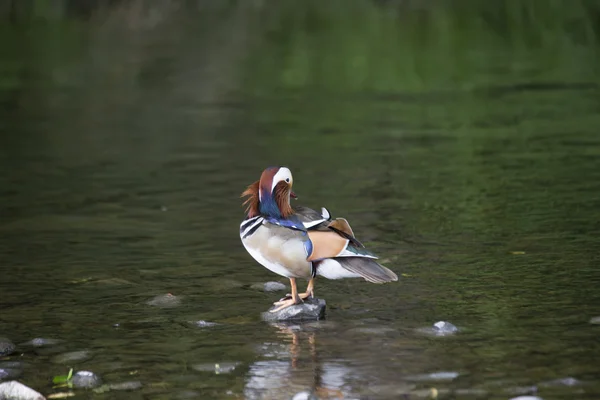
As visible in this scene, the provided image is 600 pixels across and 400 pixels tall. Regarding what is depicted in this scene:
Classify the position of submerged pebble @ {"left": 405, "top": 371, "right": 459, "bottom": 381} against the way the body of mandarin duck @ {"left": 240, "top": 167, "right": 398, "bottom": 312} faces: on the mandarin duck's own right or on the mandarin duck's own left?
on the mandarin duck's own left

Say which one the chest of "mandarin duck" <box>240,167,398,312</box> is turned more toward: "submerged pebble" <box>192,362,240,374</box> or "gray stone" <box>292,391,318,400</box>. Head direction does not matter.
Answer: the submerged pebble

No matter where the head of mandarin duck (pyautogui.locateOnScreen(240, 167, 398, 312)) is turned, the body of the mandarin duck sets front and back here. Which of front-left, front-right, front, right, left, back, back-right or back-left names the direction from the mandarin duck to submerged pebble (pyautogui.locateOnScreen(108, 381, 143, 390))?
front-left

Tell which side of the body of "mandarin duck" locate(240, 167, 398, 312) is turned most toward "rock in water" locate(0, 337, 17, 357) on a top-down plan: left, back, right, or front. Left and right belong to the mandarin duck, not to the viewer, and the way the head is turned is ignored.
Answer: front

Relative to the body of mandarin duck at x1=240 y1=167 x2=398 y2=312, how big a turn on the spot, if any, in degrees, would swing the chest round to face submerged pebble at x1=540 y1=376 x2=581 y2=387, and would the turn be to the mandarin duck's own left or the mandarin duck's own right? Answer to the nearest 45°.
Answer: approximately 135° to the mandarin duck's own left

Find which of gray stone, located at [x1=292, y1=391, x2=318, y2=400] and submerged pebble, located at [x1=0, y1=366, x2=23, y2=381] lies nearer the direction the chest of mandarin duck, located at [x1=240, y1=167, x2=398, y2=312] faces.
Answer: the submerged pebble

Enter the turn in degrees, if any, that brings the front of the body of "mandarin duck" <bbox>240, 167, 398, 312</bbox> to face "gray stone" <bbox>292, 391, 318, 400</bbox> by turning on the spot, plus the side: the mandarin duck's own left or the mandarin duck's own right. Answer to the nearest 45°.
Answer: approximately 90° to the mandarin duck's own left

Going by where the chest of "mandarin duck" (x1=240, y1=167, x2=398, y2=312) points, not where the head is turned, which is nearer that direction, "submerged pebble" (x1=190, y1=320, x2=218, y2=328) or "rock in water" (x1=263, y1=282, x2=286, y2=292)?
the submerged pebble

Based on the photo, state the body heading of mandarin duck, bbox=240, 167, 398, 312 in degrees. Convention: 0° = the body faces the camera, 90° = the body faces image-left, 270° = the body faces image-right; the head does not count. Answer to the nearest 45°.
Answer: approximately 90°

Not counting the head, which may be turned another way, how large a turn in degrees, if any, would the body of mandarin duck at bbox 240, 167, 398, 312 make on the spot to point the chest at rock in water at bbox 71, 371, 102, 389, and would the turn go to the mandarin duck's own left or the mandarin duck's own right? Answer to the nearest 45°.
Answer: approximately 45° to the mandarin duck's own left
